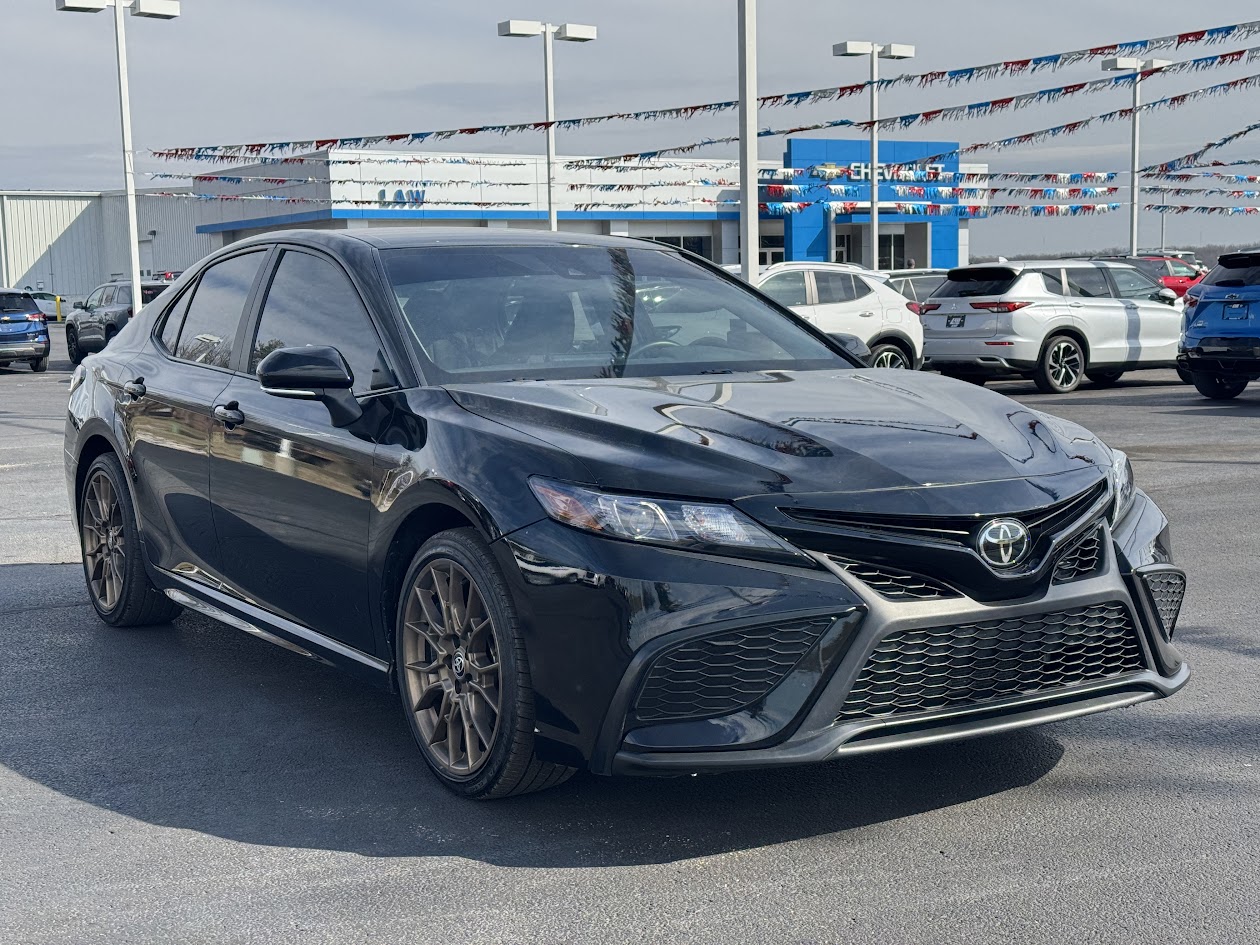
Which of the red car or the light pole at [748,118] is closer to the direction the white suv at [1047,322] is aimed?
the red car

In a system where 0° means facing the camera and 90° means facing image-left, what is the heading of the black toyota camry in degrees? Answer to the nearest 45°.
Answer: approximately 315°

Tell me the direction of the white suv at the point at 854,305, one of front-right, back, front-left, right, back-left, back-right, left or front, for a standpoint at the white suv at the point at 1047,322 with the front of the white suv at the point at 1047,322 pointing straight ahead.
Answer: back

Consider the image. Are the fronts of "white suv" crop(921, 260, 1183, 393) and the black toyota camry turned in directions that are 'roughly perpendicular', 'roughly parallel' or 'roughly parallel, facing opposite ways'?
roughly perpendicular

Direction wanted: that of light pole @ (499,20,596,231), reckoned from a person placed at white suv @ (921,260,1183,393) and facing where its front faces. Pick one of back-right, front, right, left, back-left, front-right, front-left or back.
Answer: left

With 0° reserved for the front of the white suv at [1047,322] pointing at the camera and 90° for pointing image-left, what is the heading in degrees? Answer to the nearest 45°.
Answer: approximately 225°

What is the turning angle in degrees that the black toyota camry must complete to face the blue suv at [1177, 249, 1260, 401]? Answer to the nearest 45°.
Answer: approximately 90° to its left

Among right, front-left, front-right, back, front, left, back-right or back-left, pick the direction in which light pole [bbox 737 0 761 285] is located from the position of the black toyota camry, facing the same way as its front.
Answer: back-left

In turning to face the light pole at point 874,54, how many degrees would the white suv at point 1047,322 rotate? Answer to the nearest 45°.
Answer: approximately 45° to its left
